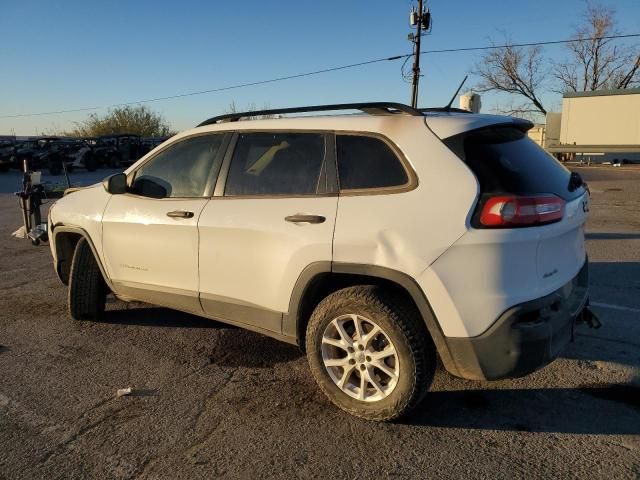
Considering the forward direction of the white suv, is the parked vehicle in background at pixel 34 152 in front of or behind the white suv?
in front

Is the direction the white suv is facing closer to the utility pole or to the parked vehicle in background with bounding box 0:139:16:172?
the parked vehicle in background

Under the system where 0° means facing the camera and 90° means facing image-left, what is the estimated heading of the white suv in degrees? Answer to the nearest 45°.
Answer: approximately 135°

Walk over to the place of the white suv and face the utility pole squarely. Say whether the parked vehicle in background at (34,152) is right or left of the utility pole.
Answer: left

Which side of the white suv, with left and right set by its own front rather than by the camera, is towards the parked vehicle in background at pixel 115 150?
front

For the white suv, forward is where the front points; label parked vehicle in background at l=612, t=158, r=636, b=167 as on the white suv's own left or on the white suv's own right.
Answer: on the white suv's own right

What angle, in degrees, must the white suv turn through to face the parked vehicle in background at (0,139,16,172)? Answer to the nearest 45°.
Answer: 0° — it already faces it

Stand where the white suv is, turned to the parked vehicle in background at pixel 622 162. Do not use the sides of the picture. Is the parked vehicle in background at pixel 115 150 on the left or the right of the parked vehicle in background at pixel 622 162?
left

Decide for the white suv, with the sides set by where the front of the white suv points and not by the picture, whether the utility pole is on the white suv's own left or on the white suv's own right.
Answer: on the white suv's own right
